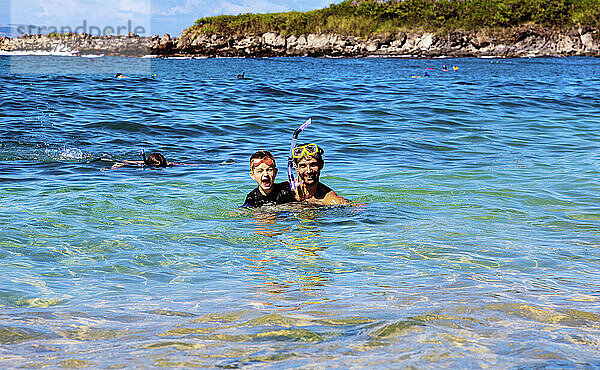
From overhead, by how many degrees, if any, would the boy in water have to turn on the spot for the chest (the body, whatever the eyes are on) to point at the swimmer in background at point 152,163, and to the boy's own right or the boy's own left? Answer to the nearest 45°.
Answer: approximately 135° to the boy's own right

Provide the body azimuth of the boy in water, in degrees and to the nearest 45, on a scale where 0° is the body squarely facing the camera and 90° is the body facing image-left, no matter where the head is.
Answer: approximately 0°
